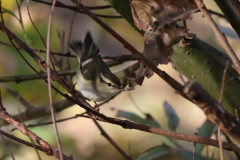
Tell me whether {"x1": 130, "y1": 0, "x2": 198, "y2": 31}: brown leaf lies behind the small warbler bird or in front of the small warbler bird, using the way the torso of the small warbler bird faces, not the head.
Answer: in front

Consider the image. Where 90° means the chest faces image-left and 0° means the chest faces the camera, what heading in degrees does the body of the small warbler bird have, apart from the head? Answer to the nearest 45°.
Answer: approximately 315°

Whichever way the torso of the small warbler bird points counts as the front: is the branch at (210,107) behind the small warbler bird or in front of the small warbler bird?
in front
